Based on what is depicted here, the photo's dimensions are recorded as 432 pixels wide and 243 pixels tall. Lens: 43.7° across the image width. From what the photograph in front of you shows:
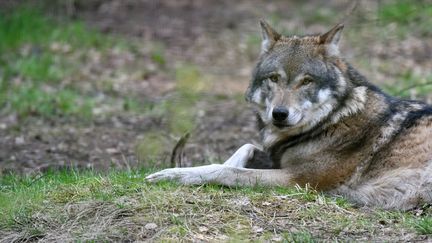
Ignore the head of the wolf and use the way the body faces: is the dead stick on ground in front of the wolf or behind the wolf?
in front

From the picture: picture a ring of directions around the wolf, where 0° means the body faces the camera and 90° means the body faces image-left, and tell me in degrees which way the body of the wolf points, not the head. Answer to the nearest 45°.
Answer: approximately 90°
